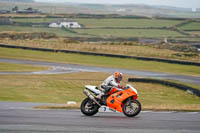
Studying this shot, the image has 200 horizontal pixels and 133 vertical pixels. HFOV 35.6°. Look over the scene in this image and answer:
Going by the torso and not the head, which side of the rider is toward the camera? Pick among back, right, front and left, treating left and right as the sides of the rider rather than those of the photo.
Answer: right

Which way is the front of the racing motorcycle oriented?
to the viewer's right
